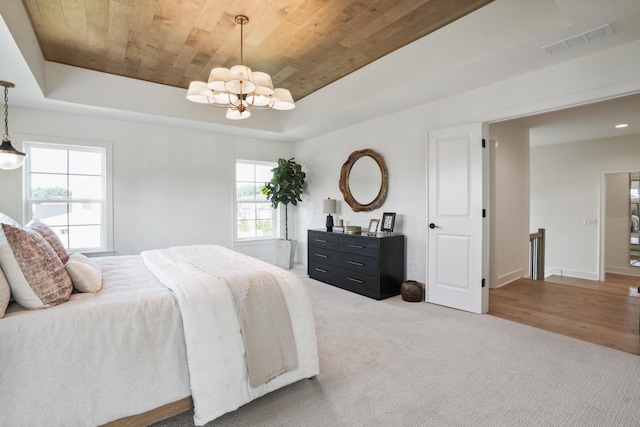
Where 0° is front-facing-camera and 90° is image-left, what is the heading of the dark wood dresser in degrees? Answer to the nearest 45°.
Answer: approximately 45°

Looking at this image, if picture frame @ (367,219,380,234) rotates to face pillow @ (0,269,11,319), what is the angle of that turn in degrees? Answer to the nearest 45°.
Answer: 0° — it already faces it

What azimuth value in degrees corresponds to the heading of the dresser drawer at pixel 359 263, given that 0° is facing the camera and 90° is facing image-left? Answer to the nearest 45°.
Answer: approximately 45°

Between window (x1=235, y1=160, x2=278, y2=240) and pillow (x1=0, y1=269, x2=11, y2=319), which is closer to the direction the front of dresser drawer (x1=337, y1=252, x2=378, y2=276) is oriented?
the pillow

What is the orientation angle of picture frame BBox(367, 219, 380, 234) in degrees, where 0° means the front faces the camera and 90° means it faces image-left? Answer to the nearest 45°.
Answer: approximately 45°

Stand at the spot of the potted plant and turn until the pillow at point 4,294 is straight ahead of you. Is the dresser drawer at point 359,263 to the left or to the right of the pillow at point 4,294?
left

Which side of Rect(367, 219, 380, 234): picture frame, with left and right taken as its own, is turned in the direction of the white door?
left
